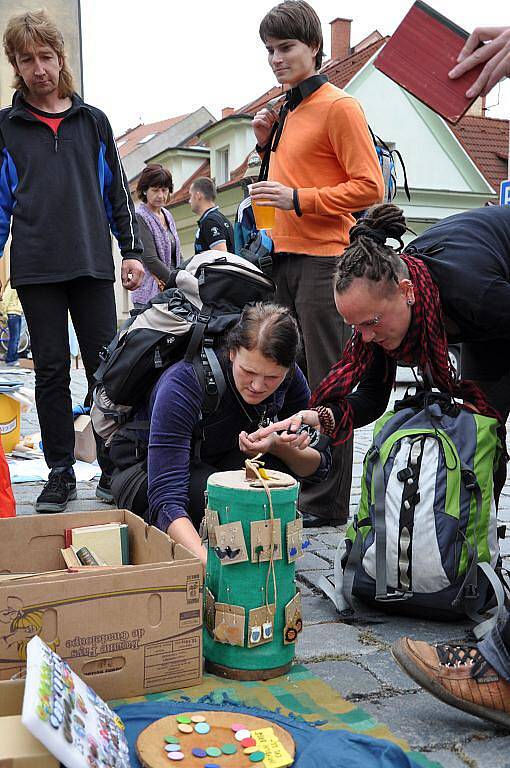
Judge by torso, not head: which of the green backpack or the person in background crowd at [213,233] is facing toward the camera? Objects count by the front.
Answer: the green backpack

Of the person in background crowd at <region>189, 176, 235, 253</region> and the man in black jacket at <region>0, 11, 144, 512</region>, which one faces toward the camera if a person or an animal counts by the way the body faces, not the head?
the man in black jacket

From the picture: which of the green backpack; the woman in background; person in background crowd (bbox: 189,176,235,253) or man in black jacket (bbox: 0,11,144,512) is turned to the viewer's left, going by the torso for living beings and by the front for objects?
the person in background crowd

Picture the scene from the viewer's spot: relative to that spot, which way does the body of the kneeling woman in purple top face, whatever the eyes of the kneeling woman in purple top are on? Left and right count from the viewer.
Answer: facing the viewer and to the right of the viewer

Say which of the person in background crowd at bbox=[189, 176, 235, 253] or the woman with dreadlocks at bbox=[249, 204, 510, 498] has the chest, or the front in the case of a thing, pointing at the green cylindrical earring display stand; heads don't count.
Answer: the woman with dreadlocks

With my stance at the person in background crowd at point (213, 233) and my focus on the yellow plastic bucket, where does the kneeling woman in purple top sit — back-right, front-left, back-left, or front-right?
front-left

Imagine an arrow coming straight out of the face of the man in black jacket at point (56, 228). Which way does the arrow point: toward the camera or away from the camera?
toward the camera

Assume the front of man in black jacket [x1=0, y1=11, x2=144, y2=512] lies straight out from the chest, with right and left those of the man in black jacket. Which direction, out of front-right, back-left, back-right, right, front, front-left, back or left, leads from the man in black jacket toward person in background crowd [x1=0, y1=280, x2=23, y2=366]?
back

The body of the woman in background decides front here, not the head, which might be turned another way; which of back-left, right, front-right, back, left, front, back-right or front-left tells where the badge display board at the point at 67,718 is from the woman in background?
front-right

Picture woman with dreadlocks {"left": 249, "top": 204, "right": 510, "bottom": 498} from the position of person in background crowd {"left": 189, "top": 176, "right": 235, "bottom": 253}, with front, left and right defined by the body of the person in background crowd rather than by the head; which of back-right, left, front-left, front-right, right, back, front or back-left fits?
left

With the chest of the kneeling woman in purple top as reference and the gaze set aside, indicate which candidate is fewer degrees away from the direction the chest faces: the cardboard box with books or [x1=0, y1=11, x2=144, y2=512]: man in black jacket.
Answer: the cardboard box with books

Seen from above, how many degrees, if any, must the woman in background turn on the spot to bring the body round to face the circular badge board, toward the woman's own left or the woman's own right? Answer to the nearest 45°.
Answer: approximately 45° to the woman's own right

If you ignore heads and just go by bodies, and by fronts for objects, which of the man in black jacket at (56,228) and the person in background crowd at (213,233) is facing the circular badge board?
the man in black jacket

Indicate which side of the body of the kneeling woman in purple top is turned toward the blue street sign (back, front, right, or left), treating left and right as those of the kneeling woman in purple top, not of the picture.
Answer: left

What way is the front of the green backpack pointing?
toward the camera

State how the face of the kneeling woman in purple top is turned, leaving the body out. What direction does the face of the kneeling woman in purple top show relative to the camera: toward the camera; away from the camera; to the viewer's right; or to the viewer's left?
toward the camera
